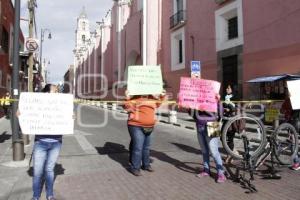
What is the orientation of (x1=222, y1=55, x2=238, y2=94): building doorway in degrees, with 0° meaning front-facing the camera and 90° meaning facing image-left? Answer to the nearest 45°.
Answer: approximately 45°

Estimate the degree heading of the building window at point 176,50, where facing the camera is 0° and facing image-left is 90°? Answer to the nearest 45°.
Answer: approximately 45°

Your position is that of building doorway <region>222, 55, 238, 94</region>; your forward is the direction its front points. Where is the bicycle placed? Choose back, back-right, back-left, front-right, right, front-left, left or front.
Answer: front-left

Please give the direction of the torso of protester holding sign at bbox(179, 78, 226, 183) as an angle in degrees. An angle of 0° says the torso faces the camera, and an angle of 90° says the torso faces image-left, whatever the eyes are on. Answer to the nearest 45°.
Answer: approximately 45°

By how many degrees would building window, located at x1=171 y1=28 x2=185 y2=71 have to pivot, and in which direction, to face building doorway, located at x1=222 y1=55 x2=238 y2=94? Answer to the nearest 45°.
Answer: approximately 45° to its left

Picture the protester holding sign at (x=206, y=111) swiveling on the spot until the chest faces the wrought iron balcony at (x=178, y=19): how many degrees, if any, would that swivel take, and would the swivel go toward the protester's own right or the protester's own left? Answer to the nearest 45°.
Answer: approximately 135° to the protester's own right

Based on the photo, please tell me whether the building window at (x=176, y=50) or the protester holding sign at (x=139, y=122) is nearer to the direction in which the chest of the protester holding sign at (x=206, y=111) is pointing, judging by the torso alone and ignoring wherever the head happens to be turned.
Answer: the protester holding sign

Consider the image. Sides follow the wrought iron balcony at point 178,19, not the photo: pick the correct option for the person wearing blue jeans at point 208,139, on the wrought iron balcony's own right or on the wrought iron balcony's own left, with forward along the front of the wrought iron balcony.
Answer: on the wrought iron balcony's own left
